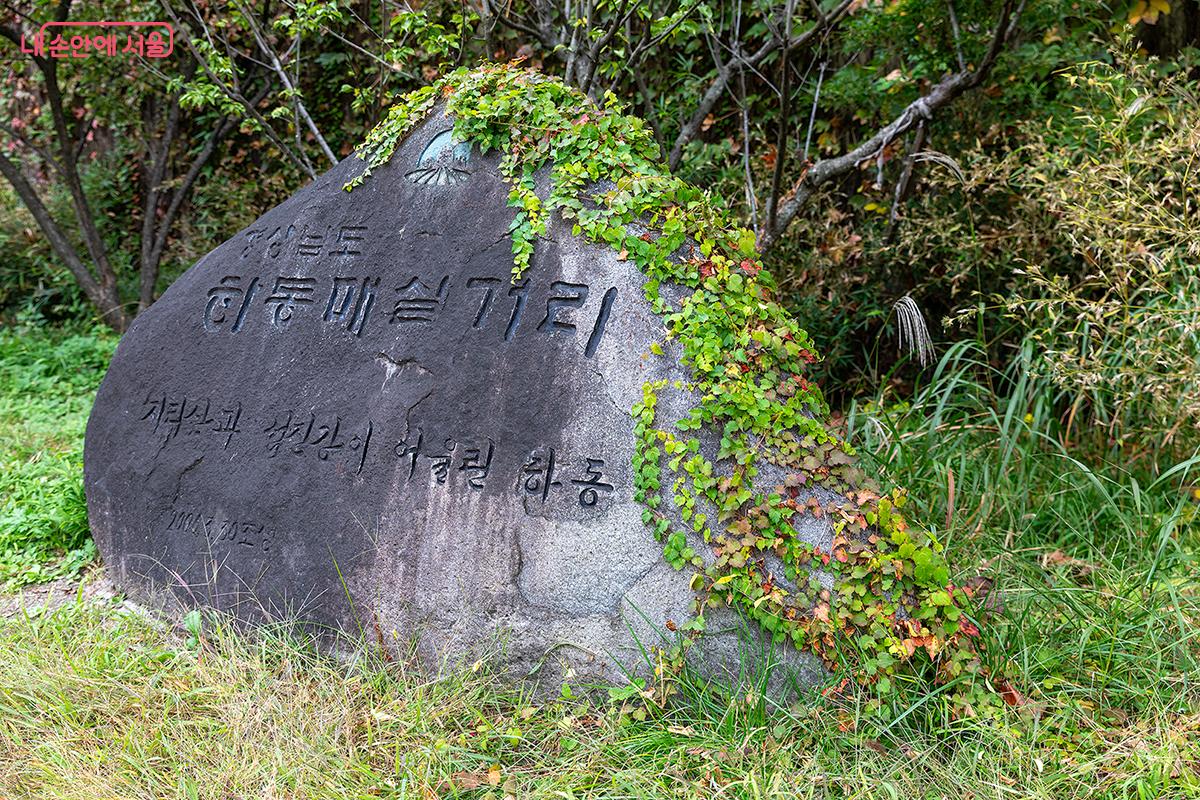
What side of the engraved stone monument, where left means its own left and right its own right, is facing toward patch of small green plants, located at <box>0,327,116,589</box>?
right

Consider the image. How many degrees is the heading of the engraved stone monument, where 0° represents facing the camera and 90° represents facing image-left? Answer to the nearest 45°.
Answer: approximately 45°
